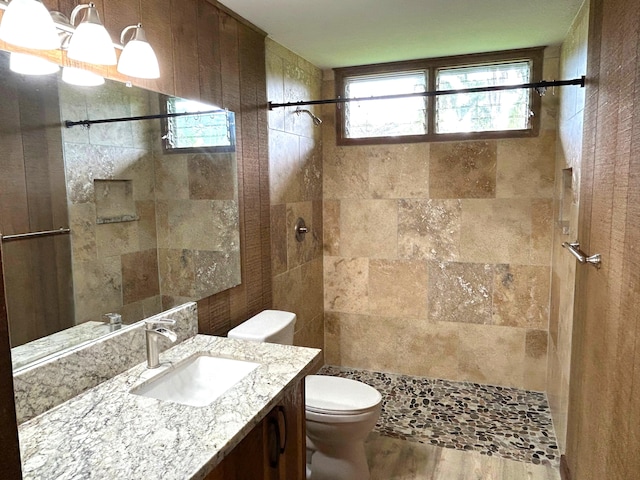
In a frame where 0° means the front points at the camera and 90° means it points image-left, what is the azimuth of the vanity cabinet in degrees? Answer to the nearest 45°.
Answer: approximately 315°

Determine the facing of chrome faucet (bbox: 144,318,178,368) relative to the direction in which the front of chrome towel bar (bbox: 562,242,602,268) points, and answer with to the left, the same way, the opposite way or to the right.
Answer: the opposite way

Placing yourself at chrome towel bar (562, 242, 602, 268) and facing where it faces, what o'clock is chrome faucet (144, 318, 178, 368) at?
The chrome faucet is roughly at 11 o'clock from the chrome towel bar.

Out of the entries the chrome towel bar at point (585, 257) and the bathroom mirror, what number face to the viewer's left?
1

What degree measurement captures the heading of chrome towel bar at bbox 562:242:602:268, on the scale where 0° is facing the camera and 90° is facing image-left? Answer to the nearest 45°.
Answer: approximately 90°

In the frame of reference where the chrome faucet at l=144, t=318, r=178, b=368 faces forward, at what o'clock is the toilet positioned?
The toilet is roughly at 10 o'clock from the chrome faucet.

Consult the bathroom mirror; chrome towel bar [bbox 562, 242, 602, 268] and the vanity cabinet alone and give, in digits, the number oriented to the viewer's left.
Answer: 1

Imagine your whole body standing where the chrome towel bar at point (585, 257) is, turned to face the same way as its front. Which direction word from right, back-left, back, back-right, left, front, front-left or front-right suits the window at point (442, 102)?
front-right

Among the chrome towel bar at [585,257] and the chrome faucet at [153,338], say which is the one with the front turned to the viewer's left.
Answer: the chrome towel bar

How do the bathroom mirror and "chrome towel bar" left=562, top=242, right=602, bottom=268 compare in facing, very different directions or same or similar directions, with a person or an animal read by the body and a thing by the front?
very different directions

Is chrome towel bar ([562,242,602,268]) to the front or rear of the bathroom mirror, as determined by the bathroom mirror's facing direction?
to the front
